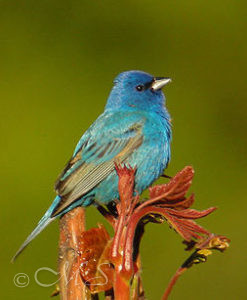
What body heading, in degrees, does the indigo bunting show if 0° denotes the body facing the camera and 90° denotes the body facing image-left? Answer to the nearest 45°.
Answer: approximately 270°
